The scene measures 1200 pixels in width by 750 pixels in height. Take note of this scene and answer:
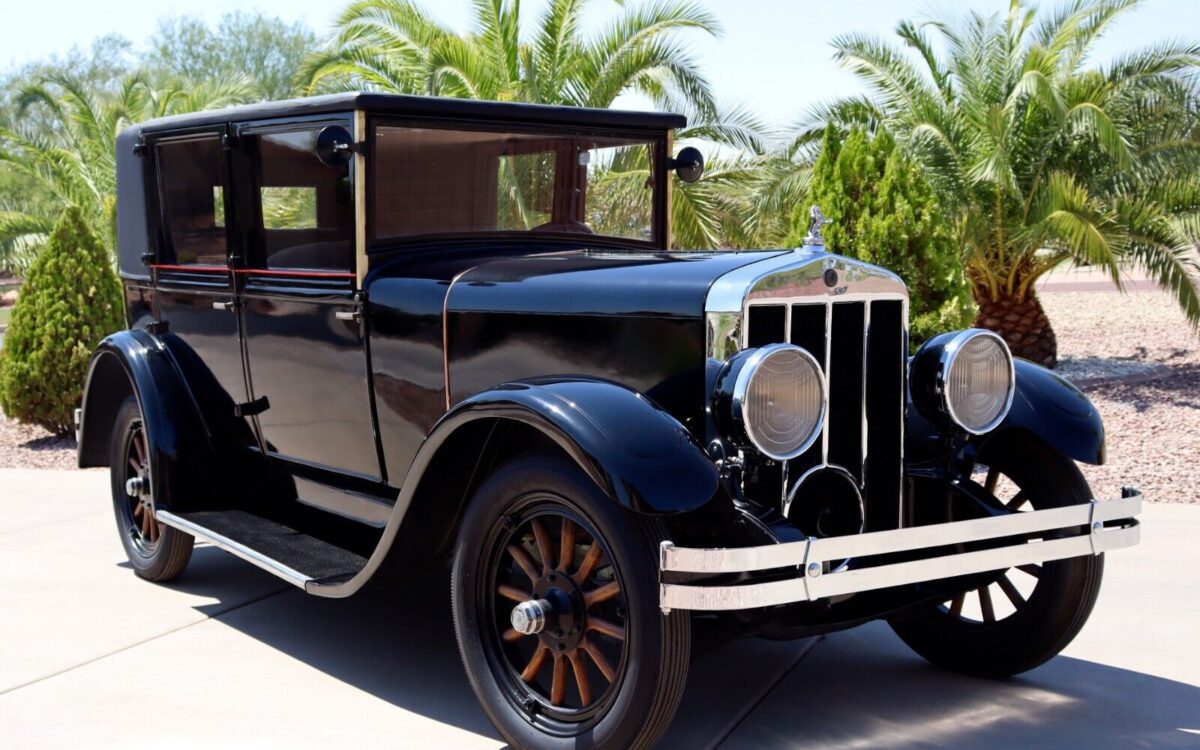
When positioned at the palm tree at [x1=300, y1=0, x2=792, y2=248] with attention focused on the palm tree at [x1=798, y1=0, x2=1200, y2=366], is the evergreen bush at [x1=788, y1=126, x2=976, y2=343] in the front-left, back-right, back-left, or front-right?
front-right

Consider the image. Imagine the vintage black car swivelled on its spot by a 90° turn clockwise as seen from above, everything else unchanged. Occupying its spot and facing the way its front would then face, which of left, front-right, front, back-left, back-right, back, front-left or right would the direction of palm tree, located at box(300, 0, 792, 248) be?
back-right

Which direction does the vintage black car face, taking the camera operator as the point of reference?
facing the viewer and to the right of the viewer

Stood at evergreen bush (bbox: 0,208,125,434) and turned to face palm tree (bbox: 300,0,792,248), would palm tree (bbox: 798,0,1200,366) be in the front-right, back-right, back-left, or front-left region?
front-right

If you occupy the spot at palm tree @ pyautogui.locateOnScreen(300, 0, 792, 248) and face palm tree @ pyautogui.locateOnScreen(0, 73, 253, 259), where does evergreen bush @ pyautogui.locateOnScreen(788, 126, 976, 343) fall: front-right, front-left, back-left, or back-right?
back-left

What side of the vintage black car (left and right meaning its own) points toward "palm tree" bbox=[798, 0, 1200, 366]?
left

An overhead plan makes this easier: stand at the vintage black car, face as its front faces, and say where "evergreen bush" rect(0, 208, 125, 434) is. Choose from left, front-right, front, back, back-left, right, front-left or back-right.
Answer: back

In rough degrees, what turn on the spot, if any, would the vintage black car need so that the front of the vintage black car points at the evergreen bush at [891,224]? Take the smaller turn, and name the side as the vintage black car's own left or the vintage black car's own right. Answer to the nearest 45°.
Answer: approximately 135° to the vintage black car's own left

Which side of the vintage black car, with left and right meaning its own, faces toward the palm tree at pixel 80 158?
back
